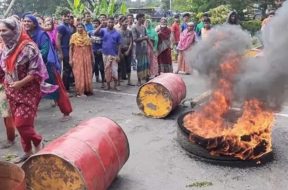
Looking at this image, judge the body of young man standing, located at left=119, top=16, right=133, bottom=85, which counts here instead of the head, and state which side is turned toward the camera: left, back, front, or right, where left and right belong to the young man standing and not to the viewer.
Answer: front

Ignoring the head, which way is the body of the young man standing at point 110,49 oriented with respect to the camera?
toward the camera

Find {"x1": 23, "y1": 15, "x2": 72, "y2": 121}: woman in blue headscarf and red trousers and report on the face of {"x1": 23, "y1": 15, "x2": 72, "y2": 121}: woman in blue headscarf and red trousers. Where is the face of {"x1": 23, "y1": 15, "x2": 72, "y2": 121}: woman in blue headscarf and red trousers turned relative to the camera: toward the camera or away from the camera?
toward the camera

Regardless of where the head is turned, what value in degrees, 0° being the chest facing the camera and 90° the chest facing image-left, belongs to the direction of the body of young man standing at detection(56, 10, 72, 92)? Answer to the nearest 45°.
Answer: approximately 315°

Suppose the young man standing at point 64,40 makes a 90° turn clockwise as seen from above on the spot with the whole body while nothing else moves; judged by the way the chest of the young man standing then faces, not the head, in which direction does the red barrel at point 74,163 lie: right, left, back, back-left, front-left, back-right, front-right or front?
front-left

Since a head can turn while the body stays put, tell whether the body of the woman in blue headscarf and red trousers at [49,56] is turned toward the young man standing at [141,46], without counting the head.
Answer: no

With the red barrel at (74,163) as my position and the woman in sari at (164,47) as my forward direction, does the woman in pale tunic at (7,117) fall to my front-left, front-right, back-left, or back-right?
front-left

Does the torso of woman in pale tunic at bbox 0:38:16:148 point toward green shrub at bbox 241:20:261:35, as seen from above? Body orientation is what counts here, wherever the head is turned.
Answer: no
